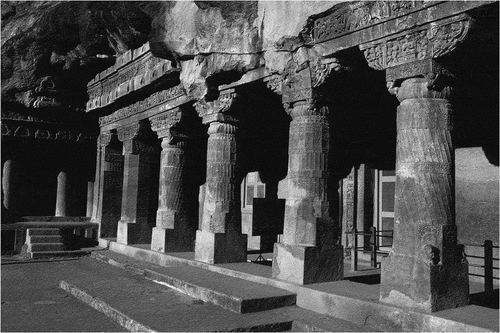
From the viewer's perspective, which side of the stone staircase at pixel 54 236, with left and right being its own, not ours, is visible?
front

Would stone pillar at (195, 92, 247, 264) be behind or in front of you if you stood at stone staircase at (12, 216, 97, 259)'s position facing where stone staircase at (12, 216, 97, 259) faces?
in front

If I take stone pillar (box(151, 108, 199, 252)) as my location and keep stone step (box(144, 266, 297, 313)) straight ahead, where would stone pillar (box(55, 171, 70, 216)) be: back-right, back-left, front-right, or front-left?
back-right

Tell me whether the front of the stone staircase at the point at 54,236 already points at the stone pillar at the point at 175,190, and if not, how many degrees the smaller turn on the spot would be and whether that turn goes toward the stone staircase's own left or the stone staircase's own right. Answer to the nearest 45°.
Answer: approximately 45° to the stone staircase's own left

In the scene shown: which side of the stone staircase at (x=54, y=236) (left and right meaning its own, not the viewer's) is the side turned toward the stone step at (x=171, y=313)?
front

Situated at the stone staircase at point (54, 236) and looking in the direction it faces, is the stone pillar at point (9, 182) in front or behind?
behind
